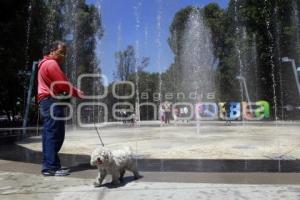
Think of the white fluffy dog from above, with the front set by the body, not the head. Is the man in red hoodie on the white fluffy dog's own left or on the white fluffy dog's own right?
on the white fluffy dog's own right

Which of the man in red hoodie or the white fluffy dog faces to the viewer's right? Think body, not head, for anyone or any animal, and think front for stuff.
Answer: the man in red hoodie

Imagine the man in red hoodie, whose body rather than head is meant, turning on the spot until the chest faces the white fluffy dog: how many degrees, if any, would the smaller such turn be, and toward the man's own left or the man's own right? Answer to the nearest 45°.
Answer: approximately 45° to the man's own right

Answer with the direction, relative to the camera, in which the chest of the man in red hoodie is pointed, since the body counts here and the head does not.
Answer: to the viewer's right

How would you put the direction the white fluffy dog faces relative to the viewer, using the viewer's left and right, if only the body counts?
facing the viewer and to the left of the viewer

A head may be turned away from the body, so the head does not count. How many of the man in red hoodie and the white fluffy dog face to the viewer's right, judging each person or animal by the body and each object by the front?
1
